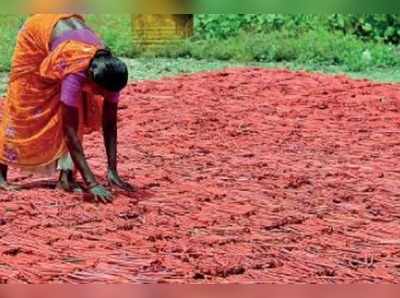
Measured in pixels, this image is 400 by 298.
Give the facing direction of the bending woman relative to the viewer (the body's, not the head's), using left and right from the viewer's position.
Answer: facing the viewer and to the right of the viewer
